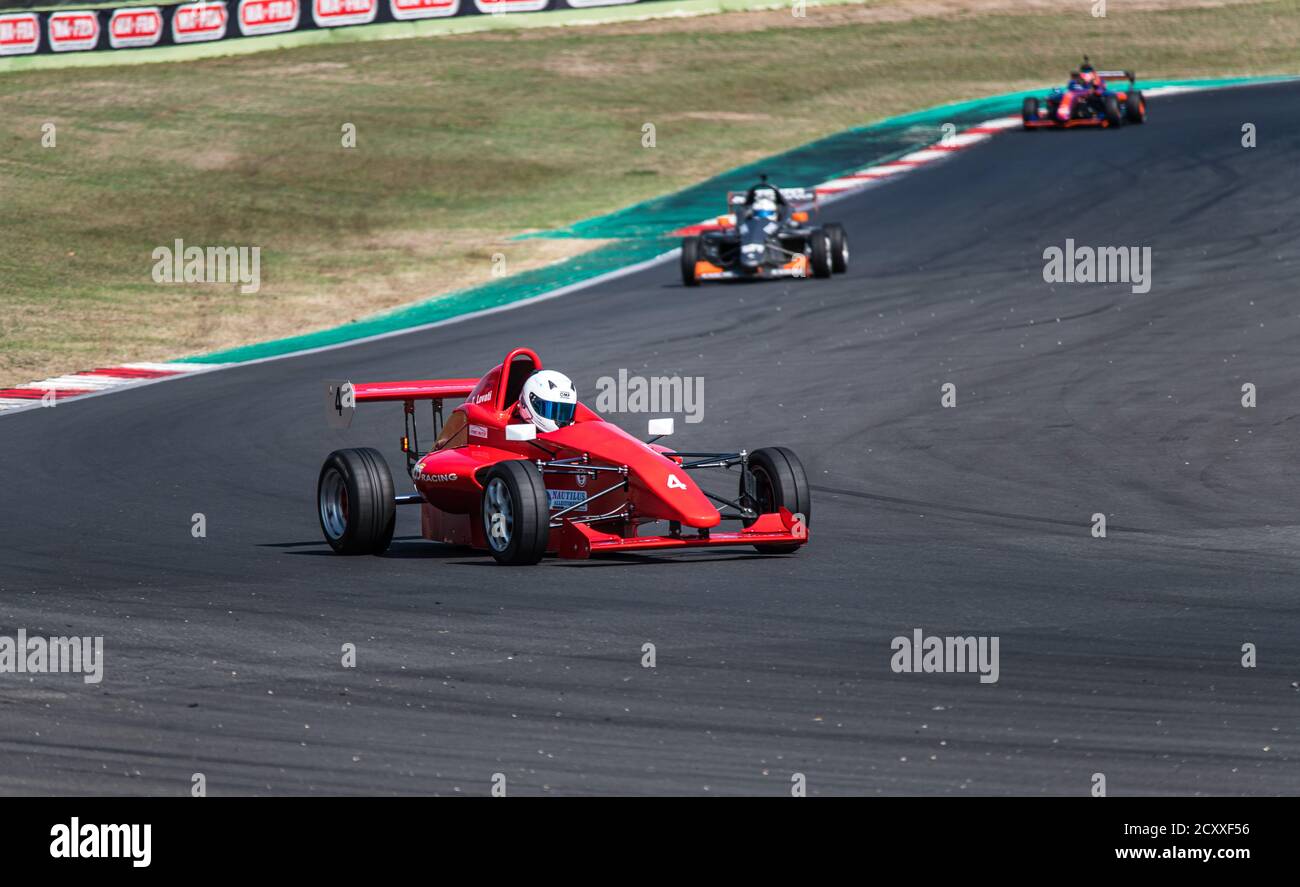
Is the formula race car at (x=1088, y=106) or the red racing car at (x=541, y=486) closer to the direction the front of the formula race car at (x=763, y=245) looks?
the red racing car

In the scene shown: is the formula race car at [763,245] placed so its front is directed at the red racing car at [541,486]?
yes

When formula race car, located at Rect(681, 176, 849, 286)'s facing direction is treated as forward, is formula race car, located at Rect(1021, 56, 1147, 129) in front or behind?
behind

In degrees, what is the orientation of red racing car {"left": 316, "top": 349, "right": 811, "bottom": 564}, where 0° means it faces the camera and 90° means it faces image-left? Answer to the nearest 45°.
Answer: approximately 315°

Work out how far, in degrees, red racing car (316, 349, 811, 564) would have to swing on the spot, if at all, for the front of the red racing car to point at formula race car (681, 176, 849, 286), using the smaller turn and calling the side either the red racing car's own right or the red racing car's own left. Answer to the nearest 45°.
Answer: approximately 135° to the red racing car's own left

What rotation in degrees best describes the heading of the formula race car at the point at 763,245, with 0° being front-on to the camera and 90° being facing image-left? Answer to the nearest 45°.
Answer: approximately 0°
